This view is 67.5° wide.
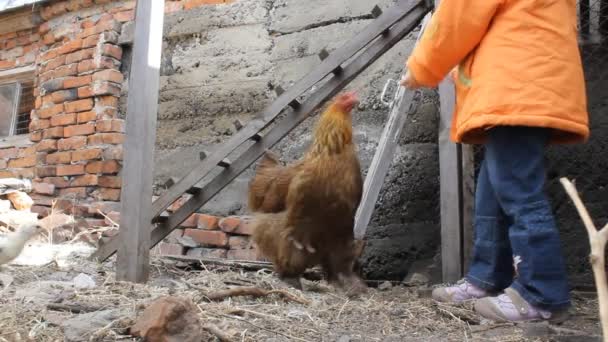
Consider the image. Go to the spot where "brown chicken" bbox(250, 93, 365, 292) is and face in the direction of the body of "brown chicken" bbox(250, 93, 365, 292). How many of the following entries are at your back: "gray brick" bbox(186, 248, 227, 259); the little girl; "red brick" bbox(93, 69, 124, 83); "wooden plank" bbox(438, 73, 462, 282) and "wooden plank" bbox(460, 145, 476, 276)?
2

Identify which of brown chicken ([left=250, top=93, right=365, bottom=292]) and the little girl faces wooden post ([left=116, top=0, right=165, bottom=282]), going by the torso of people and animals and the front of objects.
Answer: the little girl

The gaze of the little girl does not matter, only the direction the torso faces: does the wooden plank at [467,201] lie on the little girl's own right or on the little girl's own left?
on the little girl's own right

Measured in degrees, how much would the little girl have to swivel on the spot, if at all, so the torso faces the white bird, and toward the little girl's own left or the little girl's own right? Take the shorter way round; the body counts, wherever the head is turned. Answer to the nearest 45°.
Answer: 0° — they already face it

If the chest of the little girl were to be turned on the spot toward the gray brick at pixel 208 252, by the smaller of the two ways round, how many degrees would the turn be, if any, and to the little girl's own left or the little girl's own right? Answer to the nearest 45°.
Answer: approximately 45° to the little girl's own right

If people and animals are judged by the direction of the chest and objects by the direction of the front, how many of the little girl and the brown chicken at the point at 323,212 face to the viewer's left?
1

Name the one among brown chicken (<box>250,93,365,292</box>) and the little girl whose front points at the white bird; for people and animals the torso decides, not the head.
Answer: the little girl

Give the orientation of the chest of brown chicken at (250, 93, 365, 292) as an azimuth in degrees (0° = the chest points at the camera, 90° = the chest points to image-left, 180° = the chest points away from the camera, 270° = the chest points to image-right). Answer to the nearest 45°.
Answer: approximately 315°

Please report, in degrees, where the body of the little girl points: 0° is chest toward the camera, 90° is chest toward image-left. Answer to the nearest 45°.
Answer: approximately 90°

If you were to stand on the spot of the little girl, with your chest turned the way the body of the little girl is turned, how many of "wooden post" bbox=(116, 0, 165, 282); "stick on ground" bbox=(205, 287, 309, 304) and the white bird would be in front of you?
3

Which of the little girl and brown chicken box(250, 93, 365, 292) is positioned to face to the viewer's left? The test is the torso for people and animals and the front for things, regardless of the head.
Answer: the little girl

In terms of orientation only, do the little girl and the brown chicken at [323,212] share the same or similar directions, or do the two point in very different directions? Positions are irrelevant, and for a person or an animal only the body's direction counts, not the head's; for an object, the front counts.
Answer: very different directions

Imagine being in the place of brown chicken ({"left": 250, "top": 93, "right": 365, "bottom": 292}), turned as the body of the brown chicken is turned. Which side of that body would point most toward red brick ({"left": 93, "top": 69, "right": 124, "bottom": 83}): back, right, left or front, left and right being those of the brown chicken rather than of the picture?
back
